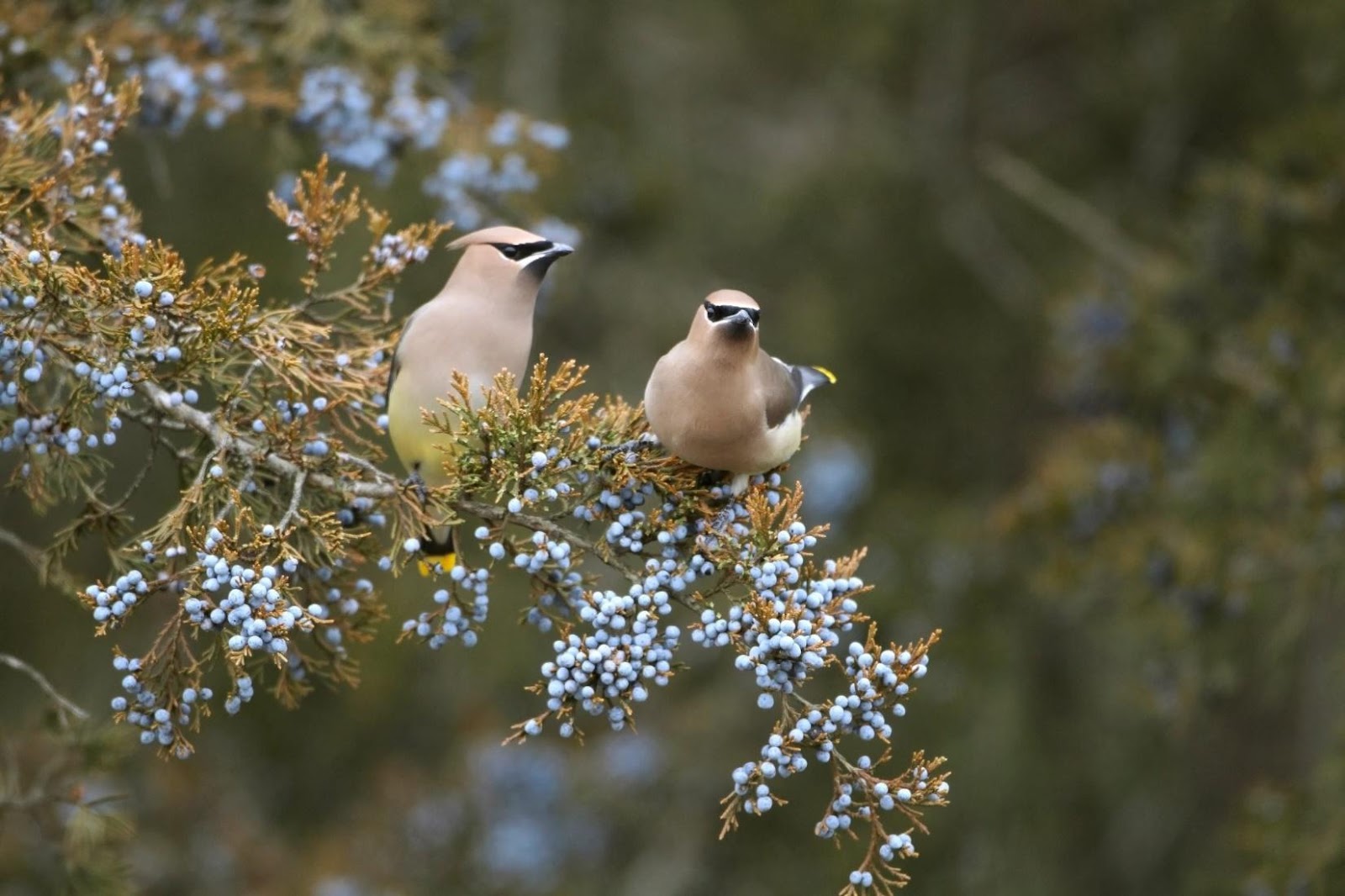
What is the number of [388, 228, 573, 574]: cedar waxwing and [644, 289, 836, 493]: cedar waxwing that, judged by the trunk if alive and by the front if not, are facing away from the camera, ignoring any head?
0

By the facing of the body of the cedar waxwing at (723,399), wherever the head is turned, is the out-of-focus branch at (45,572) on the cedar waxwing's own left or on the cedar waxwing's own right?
on the cedar waxwing's own right

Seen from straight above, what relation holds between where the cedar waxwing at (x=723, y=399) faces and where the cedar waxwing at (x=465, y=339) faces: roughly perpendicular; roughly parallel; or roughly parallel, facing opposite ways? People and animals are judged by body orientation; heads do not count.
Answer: roughly perpendicular

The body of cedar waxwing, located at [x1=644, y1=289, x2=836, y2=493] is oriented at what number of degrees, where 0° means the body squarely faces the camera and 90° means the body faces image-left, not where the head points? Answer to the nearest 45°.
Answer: approximately 45°

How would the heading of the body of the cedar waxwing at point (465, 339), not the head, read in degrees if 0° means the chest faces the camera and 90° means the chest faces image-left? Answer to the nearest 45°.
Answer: approximately 315°

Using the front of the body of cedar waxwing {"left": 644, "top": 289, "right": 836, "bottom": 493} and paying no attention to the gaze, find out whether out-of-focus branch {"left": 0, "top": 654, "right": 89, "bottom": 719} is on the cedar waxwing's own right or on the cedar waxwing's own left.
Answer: on the cedar waxwing's own right
